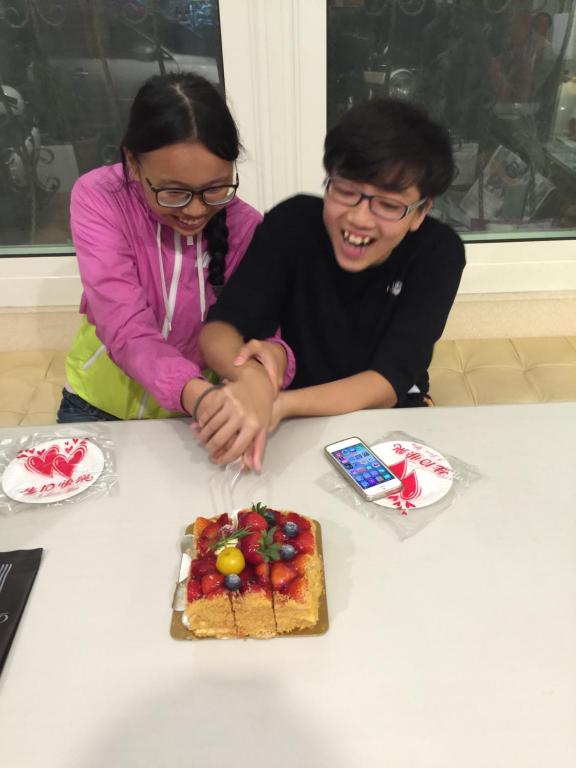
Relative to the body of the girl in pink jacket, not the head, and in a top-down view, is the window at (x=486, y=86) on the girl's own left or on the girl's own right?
on the girl's own left

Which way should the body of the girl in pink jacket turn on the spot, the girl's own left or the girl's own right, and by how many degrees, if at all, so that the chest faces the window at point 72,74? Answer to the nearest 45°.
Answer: approximately 135° to the girl's own left

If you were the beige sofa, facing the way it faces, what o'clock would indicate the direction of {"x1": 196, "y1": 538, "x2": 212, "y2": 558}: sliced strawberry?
The sliced strawberry is roughly at 1 o'clock from the beige sofa.

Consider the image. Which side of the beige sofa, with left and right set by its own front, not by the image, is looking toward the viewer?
front

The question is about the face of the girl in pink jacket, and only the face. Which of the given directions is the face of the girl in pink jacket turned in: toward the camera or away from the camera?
toward the camera

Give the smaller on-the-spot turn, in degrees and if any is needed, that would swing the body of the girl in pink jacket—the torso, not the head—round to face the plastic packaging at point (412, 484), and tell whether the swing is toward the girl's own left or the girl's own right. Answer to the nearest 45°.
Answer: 0° — they already face it

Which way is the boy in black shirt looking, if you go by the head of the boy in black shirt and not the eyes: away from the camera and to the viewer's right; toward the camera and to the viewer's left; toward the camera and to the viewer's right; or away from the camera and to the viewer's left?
toward the camera and to the viewer's left

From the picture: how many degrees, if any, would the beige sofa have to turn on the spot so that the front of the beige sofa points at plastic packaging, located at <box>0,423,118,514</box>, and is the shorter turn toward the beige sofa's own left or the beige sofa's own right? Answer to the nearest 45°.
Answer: approximately 45° to the beige sofa's own right

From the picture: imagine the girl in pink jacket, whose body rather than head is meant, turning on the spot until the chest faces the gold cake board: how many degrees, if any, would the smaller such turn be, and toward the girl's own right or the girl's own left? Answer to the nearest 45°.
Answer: approximately 45° to the girl's own right

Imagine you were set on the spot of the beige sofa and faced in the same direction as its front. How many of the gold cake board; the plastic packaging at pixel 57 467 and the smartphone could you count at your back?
0

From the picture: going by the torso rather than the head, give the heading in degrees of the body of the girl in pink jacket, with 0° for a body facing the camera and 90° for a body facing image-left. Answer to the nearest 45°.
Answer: approximately 315°
